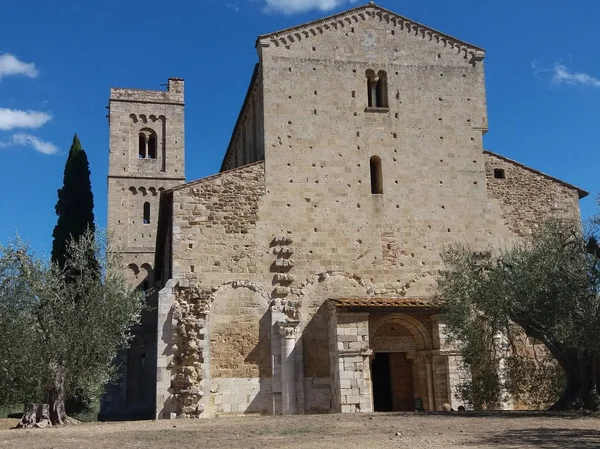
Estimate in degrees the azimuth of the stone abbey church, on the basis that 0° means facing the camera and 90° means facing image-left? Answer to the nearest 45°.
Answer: approximately 0°

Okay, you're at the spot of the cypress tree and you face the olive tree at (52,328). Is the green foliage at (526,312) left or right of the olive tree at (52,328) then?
left

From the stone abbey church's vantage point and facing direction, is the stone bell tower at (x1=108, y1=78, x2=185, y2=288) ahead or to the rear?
to the rear

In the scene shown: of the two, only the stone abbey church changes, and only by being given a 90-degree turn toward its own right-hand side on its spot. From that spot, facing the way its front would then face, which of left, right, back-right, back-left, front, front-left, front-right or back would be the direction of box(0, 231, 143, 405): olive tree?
front-left

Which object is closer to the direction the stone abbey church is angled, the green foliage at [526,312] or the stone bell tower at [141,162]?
the green foliage

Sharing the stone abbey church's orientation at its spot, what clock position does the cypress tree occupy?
The cypress tree is roughly at 4 o'clock from the stone abbey church.

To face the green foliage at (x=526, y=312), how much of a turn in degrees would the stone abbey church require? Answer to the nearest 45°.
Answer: approximately 45° to its left

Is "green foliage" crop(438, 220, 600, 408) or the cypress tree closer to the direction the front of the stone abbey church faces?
the green foliage
